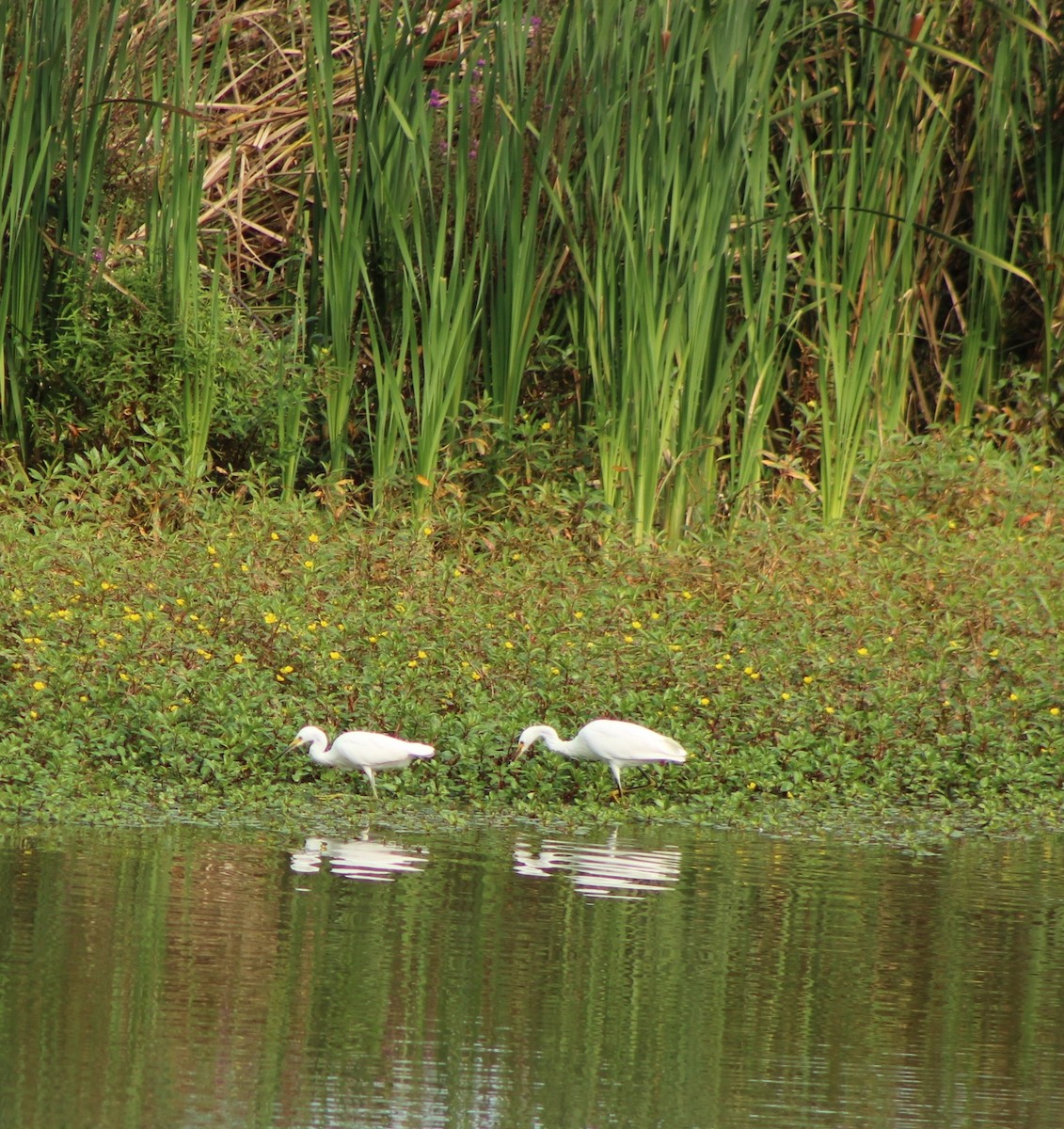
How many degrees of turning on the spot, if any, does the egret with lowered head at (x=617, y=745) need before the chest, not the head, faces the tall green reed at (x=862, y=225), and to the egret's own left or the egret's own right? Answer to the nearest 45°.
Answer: approximately 90° to the egret's own right

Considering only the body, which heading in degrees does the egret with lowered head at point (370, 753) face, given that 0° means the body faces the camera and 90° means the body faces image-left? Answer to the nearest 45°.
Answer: approximately 90°

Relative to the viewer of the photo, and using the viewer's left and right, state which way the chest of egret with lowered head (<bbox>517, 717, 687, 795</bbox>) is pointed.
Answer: facing to the left of the viewer

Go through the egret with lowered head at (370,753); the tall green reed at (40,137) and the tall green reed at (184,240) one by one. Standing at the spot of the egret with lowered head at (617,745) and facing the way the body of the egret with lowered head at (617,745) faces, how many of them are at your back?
0

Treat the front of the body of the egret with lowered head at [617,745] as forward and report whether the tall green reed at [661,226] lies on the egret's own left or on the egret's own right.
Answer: on the egret's own right

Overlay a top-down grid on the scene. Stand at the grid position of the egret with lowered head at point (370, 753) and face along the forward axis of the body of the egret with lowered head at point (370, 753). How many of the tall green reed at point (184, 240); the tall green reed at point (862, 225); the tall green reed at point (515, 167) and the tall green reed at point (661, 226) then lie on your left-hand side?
0

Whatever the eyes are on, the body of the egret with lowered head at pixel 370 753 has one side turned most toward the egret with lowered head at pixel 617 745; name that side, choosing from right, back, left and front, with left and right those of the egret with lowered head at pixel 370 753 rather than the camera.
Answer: back

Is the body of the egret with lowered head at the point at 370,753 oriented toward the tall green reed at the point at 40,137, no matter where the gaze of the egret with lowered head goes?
no

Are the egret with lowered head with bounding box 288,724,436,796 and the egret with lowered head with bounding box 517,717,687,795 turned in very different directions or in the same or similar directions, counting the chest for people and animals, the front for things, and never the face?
same or similar directions

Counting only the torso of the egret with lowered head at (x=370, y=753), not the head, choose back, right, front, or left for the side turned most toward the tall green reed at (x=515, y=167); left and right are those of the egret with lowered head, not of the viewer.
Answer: right

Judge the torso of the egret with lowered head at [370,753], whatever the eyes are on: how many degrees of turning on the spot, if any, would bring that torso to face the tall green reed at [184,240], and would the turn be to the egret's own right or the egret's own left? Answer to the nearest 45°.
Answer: approximately 90° to the egret's own right

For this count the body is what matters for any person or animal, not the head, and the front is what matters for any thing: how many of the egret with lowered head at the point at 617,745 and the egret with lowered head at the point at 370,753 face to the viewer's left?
2

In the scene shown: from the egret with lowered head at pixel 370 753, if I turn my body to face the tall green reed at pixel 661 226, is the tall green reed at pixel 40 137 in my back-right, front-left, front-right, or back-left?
front-left
